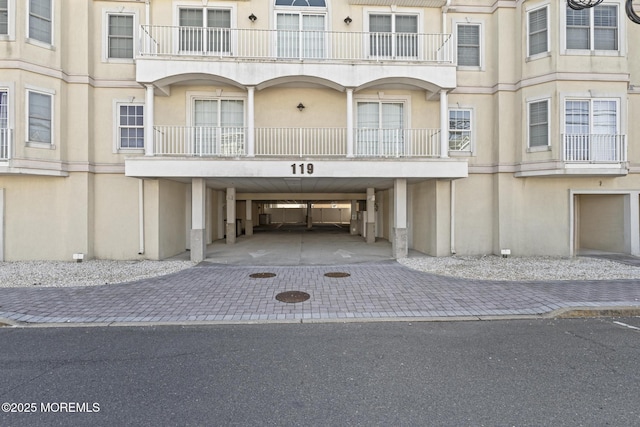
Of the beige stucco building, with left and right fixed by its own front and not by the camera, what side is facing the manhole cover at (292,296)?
front

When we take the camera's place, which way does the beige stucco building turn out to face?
facing the viewer

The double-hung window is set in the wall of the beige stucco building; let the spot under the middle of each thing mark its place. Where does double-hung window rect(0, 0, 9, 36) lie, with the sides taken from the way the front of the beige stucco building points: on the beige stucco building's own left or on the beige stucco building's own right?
on the beige stucco building's own right

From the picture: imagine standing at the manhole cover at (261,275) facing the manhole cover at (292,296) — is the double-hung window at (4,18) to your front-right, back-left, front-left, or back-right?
back-right
